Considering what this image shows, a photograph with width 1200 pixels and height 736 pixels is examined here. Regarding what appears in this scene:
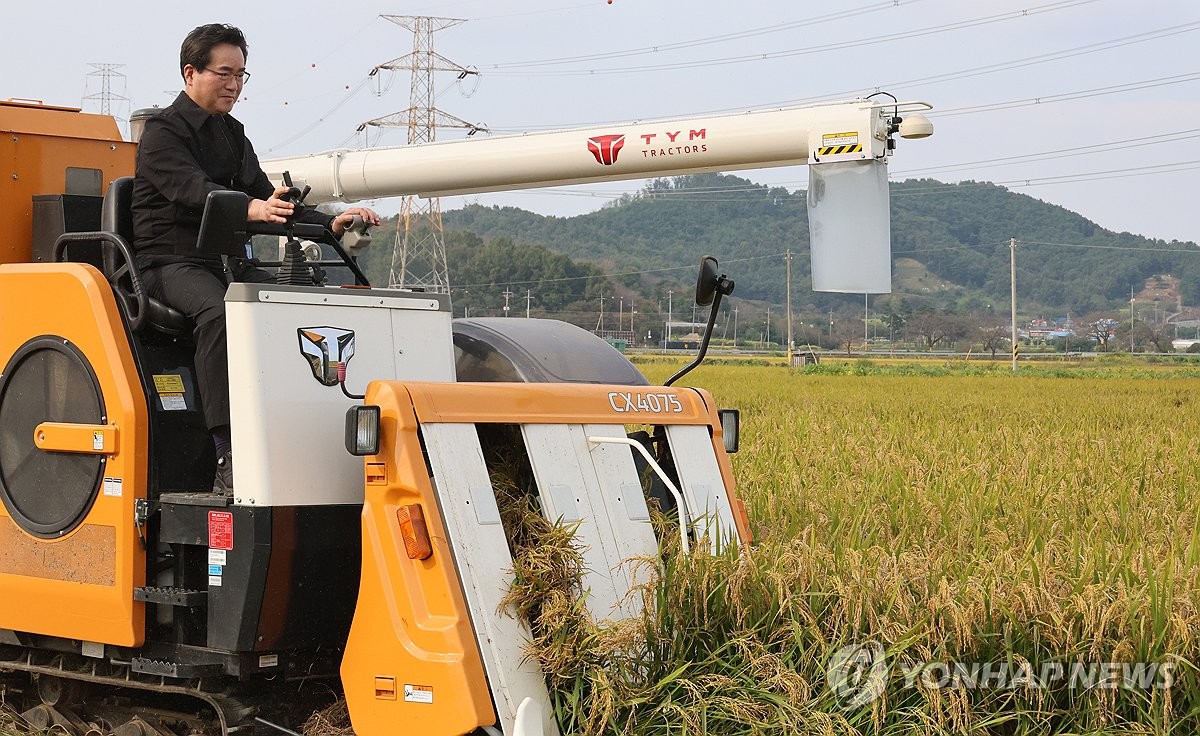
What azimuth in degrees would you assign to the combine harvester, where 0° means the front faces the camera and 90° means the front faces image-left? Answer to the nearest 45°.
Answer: approximately 315°

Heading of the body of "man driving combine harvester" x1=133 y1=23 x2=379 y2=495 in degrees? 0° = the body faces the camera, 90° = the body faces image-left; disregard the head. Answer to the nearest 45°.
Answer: approximately 315°
